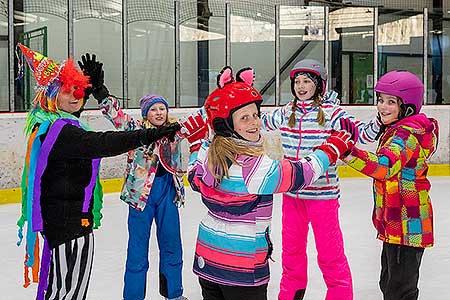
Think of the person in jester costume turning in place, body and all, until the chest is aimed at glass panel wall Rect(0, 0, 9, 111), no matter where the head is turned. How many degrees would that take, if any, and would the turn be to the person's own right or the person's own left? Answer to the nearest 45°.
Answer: approximately 90° to the person's own left

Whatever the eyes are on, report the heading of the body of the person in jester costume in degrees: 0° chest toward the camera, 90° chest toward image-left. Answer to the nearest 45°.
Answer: approximately 270°

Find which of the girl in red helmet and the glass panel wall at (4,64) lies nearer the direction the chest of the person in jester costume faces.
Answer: the girl in red helmet

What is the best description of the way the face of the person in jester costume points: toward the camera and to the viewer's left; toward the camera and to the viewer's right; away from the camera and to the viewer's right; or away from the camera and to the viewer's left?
toward the camera and to the viewer's right

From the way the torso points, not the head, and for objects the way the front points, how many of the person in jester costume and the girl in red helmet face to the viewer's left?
0
